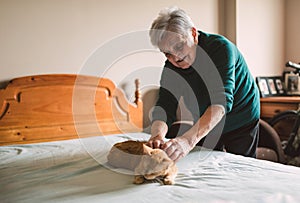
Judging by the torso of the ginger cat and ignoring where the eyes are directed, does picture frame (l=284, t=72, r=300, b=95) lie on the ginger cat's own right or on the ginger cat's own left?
on the ginger cat's own left

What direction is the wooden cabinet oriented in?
toward the camera

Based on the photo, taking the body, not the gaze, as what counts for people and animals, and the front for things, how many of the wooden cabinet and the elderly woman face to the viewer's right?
0

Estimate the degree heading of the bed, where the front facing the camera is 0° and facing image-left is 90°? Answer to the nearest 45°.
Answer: approximately 315°

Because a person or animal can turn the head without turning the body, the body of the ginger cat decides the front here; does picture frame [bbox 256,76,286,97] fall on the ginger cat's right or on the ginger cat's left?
on the ginger cat's left

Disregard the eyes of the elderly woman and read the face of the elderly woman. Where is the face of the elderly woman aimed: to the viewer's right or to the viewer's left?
to the viewer's left

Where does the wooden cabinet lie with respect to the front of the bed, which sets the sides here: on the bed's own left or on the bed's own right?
on the bed's own left

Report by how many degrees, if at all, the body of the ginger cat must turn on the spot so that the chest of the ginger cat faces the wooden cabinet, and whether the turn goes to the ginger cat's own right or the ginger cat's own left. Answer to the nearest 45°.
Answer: approximately 90° to the ginger cat's own left

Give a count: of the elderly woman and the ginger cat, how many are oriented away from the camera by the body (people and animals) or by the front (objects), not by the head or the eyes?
0

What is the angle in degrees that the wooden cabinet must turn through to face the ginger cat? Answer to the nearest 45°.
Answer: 0° — it already faces it
